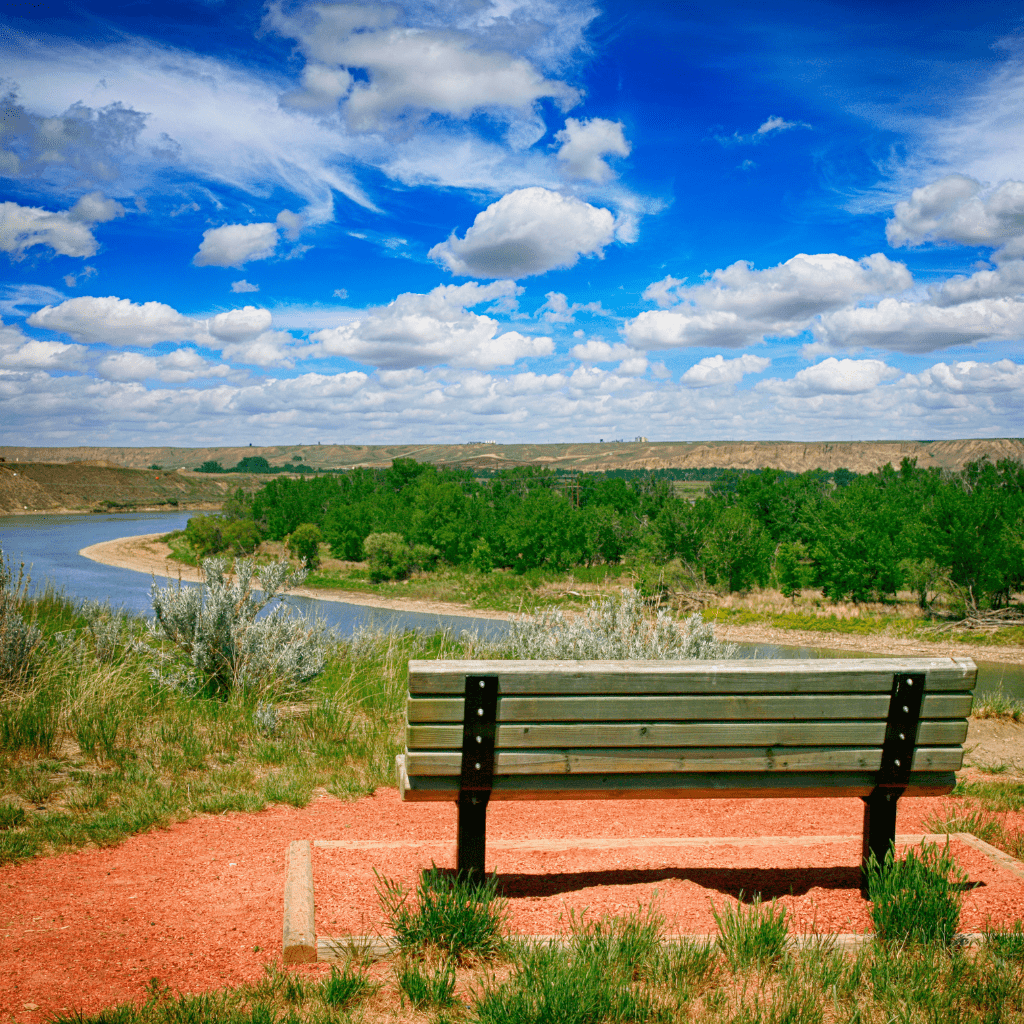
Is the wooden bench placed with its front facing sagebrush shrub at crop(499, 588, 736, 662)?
yes

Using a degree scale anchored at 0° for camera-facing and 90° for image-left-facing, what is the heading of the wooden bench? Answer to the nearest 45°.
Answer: approximately 180°

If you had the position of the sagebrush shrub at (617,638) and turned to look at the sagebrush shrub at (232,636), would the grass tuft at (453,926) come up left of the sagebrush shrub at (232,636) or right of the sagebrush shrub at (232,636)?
left

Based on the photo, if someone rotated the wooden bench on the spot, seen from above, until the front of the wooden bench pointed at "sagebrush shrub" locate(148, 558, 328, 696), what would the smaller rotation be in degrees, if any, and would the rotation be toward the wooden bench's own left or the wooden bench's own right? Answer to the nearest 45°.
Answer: approximately 45° to the wooden bench's own left
